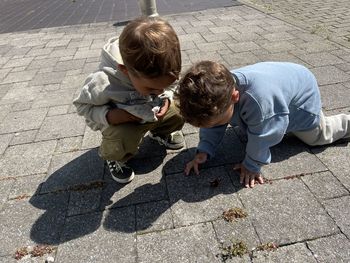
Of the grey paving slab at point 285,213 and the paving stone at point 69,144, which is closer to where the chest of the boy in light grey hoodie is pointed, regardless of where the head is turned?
the grey paving slab

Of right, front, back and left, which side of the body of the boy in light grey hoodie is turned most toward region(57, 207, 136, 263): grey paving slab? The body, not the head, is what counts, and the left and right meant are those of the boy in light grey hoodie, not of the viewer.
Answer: right

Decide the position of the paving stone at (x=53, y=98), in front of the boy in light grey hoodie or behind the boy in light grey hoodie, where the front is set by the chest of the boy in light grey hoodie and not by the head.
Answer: behind

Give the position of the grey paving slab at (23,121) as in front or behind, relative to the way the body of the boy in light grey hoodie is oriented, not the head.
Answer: behind

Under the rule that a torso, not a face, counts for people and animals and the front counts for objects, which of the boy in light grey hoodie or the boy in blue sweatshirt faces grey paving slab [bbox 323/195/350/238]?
the boy in light grey hoodie

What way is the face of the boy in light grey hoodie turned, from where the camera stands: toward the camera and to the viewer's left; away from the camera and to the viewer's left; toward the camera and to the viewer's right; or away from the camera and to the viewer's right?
toward the camera and to the viewer's right

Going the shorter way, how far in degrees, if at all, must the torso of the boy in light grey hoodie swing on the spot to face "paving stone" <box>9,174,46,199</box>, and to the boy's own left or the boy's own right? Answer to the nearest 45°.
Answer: approximately 135° to the boy's own right

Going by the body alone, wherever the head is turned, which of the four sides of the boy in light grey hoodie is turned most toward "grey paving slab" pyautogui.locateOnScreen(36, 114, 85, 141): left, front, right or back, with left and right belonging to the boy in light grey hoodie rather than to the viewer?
back

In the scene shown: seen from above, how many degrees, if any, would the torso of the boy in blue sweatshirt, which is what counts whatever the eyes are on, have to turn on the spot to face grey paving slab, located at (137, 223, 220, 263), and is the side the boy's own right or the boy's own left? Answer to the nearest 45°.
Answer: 0° — they already face it

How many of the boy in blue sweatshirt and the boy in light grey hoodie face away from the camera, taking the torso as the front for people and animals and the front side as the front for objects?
0

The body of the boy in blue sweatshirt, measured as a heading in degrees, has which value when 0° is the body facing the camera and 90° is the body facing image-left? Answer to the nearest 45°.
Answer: approximately 45°

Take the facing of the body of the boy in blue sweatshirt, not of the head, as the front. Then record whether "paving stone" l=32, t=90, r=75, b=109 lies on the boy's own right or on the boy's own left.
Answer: on the boy's own right

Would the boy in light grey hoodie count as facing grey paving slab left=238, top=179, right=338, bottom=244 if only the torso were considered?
yes

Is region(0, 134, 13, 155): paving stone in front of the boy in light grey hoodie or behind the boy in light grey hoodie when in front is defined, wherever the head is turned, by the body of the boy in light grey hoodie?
behind
